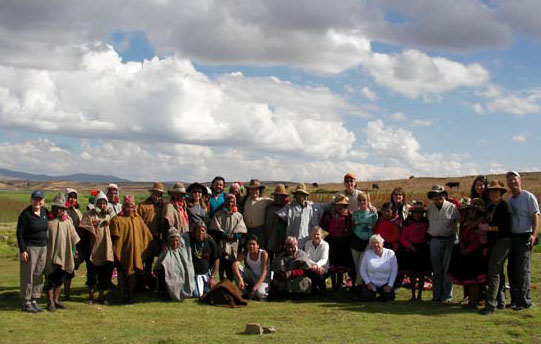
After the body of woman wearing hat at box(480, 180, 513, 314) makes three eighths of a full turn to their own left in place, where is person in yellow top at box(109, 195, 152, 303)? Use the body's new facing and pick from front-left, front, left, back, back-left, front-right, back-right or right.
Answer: back

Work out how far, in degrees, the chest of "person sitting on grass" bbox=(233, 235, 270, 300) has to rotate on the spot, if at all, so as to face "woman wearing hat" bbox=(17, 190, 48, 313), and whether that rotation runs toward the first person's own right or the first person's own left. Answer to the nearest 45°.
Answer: approximately 45° to the first person's own right

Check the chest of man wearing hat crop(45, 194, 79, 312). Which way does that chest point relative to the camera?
toward the camera

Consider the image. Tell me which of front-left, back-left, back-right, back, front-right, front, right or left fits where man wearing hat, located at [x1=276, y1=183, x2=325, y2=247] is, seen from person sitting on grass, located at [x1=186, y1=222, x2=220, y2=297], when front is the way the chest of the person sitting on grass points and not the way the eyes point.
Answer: left

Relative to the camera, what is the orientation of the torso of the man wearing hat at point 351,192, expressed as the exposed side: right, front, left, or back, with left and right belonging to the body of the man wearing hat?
front

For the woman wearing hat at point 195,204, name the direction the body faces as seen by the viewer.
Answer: toward the camera

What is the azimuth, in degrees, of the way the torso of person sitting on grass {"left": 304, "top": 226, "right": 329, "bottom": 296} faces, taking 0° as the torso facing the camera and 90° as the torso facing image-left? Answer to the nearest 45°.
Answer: approximately 0°

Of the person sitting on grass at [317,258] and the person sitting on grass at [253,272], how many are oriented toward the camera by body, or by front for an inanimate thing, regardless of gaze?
2

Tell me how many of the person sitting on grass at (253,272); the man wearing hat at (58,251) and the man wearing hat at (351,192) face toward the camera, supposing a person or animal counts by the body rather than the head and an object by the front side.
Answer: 3

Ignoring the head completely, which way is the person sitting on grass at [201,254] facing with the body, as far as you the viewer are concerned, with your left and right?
facing the viewer
